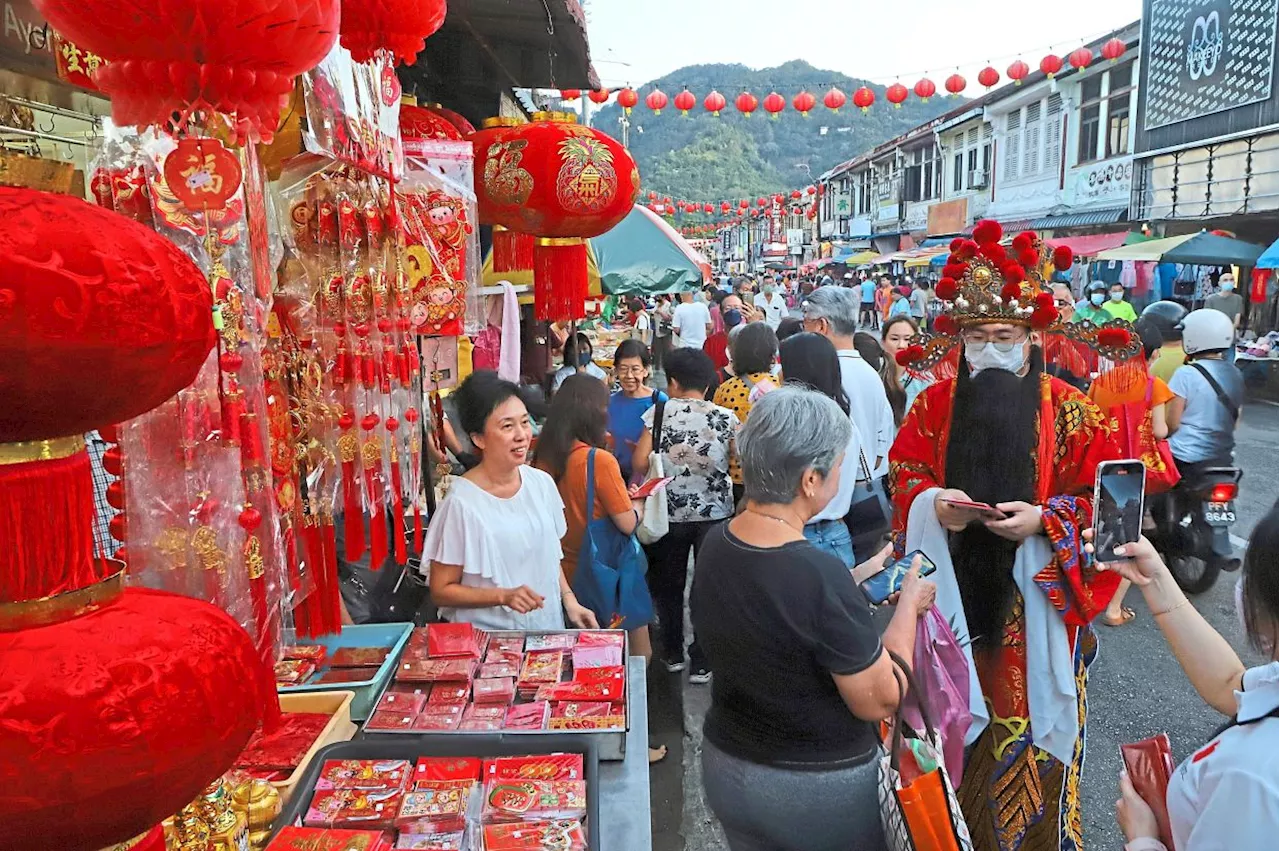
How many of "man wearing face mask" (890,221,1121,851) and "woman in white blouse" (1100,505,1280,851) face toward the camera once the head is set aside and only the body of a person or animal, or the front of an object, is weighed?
1

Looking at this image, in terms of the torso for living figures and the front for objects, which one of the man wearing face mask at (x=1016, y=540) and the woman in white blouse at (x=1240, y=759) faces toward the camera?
the man wearing face mask

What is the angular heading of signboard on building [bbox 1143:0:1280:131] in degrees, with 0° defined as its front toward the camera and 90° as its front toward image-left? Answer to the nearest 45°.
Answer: approximately 45°

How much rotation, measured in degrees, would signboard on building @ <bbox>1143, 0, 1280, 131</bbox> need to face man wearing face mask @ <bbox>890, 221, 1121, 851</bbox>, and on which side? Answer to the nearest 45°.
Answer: approximately 45° to its left

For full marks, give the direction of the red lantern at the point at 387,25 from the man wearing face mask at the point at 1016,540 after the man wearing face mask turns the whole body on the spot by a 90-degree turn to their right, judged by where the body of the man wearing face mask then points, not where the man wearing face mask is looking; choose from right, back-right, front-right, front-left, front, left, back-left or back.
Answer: front-left

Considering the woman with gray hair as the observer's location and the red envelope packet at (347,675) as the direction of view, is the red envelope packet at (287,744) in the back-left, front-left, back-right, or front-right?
front-left

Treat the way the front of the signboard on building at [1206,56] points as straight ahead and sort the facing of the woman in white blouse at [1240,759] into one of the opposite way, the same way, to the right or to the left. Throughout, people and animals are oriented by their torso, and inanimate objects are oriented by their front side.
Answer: to the right

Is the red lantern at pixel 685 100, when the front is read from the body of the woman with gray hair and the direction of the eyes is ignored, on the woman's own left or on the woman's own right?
on the woman's own left

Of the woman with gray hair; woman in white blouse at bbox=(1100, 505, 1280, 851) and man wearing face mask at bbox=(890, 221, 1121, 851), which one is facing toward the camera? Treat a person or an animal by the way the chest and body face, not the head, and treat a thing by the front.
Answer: the man wearing face mask

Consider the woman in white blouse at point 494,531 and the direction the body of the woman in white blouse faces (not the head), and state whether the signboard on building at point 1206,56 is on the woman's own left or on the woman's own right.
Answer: on the woman's own left

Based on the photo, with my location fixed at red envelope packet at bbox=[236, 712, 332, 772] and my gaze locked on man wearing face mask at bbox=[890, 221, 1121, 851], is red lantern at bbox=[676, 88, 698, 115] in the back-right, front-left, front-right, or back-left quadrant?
front-left

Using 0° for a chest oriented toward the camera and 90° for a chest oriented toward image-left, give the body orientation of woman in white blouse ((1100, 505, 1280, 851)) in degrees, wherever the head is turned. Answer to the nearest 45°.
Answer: approximately 135°

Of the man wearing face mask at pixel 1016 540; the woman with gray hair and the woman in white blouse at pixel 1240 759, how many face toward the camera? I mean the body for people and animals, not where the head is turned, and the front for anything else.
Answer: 1

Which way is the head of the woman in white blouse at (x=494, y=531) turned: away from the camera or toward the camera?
toward the camera

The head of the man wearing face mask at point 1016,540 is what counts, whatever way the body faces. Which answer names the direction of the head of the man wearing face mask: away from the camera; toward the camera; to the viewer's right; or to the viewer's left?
toward the camera

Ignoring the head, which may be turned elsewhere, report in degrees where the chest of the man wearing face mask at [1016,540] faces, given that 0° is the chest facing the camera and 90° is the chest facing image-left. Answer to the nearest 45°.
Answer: approximately 0°

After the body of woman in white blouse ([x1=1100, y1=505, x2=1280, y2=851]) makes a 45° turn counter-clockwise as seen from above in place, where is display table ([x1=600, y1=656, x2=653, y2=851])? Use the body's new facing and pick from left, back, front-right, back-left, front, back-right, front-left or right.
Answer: front

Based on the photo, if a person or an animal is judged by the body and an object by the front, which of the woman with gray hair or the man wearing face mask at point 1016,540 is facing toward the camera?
the man wearing face mask
